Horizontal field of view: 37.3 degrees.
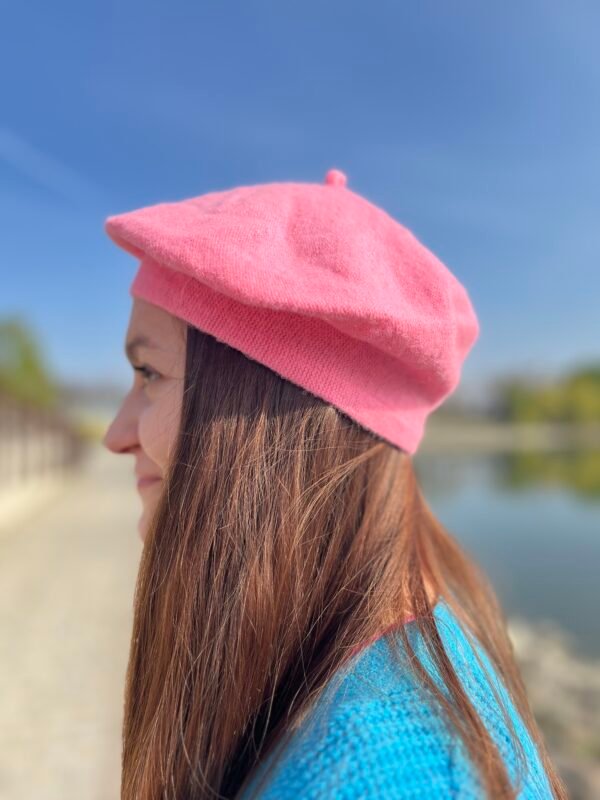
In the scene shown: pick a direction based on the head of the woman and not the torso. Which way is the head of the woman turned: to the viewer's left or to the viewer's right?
to the viewer's left

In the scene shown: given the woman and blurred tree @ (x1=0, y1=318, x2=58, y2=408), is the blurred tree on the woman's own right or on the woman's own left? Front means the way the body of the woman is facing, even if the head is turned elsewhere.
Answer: on the woman's own right

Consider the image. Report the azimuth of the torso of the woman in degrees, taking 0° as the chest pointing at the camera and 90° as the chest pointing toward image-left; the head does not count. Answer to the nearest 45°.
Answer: approximately 90°
